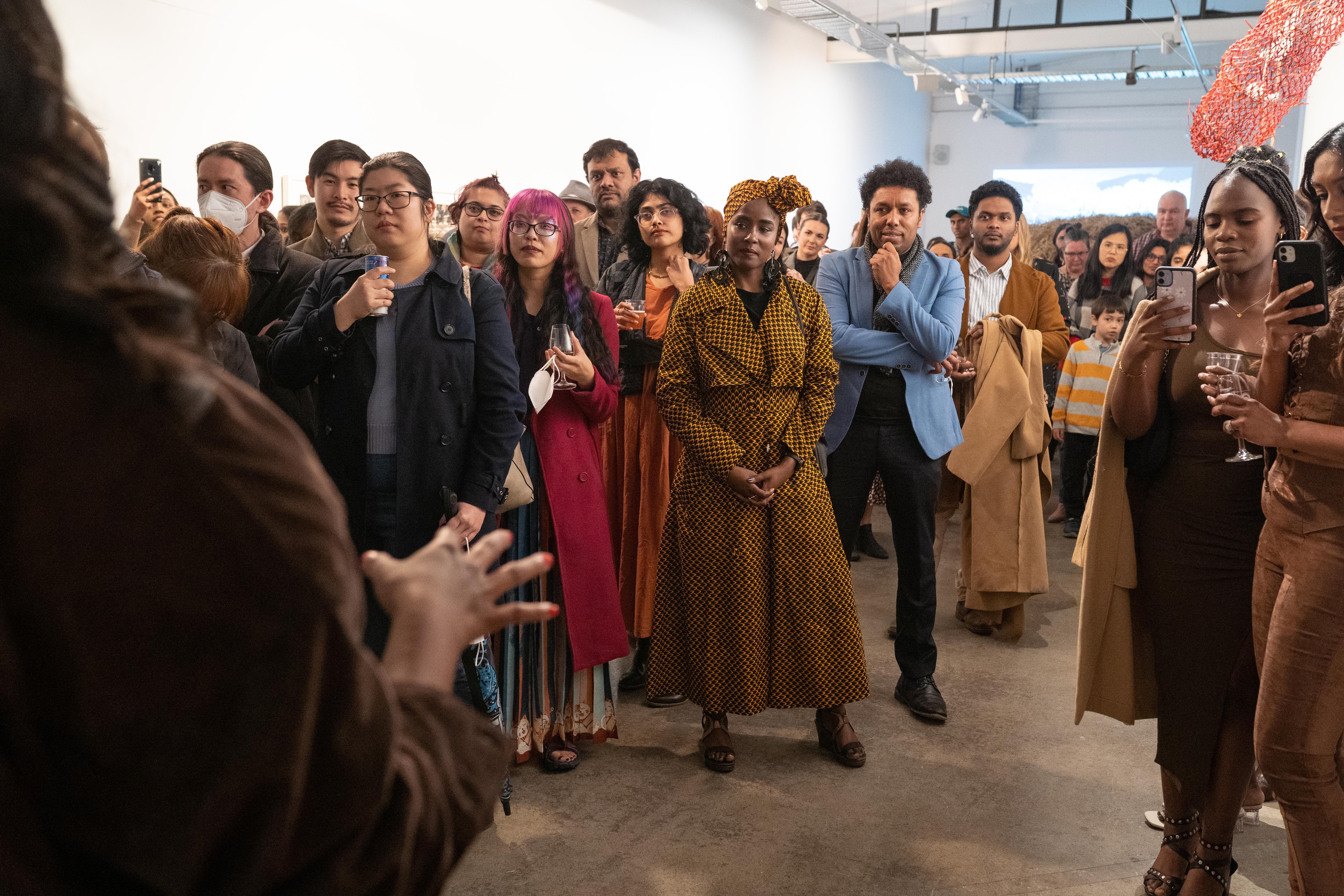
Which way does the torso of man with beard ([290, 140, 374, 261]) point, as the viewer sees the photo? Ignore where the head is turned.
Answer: toward the camera

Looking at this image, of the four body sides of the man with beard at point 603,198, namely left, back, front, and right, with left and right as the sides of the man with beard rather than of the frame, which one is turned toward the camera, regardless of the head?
front

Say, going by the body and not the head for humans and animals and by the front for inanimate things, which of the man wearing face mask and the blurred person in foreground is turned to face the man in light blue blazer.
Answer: the blurred person in foreground

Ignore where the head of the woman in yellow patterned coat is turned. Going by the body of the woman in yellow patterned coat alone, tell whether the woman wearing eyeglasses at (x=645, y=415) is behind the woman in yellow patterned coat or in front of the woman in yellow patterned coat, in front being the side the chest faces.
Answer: behind

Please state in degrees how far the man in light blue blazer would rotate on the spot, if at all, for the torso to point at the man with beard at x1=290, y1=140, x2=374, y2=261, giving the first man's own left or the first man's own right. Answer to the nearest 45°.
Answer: approximately 90° to the first man's own right

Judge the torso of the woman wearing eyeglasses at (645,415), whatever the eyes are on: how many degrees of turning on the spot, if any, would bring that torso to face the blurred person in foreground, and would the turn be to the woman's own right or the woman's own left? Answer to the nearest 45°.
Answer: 0° — they already face them

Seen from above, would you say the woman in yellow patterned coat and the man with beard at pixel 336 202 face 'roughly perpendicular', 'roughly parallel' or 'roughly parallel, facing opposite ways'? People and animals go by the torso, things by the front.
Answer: roughly parallel

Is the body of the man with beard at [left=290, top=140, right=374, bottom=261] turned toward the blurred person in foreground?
yes

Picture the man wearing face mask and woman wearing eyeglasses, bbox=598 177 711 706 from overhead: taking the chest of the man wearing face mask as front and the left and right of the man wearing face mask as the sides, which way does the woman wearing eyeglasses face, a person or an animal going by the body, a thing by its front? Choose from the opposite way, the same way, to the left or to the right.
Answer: the same way

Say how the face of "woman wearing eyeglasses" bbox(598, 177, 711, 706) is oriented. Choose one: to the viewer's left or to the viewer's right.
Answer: to the viewer's left

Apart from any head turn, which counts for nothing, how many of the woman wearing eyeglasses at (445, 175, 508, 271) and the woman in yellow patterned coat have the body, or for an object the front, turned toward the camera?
2

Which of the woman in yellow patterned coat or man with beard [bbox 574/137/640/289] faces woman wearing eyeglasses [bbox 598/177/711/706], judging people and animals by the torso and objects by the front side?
the man with beard

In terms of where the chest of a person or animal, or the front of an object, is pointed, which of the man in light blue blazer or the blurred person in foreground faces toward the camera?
the man in light blue blazer

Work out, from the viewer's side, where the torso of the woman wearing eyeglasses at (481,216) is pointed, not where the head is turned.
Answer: toward the camera

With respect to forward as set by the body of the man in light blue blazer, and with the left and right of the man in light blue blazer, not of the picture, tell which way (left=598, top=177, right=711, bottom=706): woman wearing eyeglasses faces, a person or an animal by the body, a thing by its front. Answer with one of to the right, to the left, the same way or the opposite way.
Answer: the same way

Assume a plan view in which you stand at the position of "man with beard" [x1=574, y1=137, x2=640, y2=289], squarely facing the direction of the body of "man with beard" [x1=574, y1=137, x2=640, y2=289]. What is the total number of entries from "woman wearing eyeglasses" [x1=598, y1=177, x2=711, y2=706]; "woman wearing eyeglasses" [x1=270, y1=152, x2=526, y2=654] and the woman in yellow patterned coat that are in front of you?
3

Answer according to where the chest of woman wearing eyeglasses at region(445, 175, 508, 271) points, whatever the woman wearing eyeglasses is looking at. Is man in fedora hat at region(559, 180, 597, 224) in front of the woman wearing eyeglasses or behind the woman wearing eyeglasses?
behind

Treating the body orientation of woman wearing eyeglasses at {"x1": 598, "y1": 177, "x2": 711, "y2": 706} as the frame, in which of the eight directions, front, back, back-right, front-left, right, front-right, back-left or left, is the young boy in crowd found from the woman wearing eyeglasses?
back-left

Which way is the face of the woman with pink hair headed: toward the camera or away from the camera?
toward the camera
